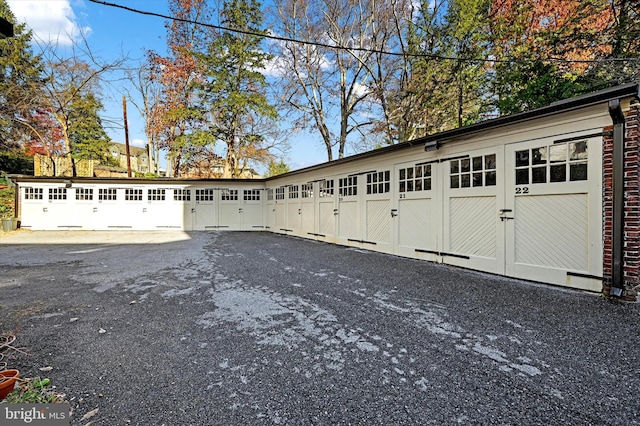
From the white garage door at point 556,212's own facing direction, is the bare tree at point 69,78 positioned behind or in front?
in front

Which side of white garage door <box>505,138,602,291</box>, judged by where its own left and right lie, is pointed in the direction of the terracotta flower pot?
front

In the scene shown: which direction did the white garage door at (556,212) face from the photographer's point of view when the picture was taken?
facing the viewer and to the left of the viewer

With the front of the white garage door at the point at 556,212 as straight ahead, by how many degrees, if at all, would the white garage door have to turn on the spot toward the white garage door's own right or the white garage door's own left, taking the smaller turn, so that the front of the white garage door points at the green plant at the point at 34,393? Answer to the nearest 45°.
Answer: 0° — it already faces it

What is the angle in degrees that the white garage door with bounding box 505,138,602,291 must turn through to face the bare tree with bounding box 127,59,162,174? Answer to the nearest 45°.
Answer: approximately 45° to its right

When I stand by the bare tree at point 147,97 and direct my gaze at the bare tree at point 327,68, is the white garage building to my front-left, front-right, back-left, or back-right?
front-right

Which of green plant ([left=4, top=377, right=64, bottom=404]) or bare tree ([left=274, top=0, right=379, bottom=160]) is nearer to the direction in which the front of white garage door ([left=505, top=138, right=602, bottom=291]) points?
the green plant

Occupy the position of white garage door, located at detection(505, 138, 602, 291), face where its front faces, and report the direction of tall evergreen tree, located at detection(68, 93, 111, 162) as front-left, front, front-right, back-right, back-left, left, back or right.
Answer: front-right
